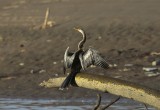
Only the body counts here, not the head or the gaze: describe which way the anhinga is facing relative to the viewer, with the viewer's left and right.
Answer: facing away from the viewer and to the right of the viewer
